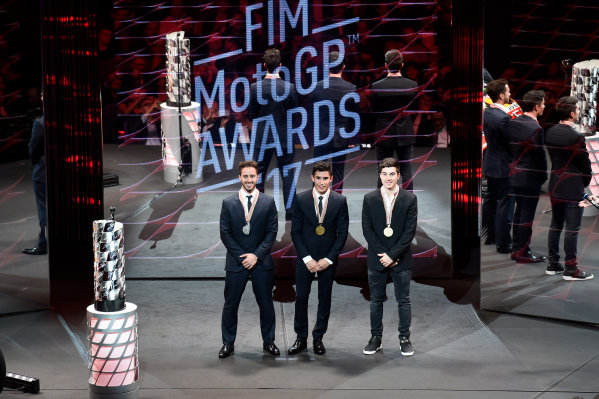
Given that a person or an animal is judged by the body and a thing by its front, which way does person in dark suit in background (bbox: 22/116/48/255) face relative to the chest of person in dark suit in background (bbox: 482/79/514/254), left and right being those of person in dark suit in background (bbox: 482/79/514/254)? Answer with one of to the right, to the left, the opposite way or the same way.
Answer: the opposite way

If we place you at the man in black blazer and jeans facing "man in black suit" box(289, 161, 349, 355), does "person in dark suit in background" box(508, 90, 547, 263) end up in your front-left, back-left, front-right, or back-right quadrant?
back-right

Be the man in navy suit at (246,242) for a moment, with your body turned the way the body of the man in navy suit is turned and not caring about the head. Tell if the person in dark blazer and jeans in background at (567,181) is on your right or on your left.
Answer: on your left

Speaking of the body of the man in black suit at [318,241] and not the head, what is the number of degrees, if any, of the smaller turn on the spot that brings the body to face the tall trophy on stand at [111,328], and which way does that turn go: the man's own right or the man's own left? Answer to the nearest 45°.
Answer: approximately 45° to the man's own right

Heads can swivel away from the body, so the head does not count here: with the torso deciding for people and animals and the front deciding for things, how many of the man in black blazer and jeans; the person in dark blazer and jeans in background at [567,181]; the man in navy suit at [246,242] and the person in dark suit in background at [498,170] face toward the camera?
2

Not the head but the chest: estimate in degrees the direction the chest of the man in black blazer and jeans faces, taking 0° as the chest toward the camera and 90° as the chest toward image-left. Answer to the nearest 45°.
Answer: approximately 0°

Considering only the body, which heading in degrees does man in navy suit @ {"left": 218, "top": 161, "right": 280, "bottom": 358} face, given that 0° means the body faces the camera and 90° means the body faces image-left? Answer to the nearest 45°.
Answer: approximately 0°

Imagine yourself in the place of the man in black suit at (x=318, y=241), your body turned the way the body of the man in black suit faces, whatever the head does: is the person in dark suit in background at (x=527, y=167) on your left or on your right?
on your left
